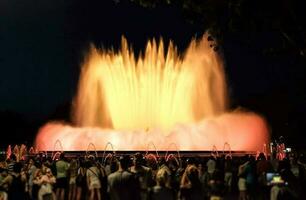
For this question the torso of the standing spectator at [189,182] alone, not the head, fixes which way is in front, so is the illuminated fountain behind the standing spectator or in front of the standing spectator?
in front

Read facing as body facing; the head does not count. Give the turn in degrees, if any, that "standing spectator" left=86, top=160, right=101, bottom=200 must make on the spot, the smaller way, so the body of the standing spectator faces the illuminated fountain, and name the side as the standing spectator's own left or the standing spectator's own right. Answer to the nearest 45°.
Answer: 0° — they already face it

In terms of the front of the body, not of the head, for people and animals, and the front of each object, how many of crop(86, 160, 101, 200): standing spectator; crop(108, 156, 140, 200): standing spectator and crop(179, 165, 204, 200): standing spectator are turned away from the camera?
3

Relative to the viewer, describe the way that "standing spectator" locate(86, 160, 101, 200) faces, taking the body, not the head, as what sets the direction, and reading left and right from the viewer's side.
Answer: facing away from the viewer

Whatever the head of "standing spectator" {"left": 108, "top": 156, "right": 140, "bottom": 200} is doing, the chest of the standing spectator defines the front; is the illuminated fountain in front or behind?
in front

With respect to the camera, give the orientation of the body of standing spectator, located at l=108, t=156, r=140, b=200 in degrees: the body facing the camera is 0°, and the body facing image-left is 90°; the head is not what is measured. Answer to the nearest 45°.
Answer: approximately 180°

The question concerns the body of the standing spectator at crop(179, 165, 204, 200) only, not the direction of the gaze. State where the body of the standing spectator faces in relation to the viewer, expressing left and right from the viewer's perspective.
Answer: facing away from the viewer
